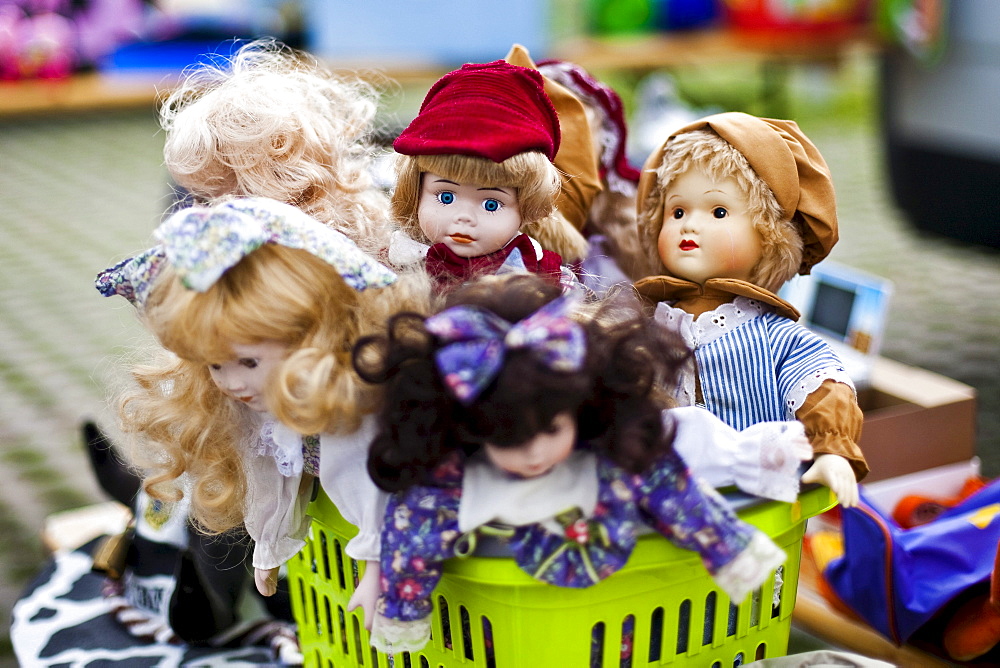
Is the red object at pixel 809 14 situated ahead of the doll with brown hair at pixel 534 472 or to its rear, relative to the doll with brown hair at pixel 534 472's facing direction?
to the rear

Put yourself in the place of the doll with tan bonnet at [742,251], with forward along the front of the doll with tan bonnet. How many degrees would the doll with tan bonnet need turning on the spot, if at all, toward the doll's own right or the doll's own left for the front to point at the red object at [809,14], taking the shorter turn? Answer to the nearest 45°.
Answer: approximately 135° to the doll's own right

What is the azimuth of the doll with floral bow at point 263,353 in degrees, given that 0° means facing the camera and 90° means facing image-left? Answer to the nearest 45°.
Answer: approximately 45°

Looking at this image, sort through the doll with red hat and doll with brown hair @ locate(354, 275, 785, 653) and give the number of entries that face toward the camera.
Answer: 2

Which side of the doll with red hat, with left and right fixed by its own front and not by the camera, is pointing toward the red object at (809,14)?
back

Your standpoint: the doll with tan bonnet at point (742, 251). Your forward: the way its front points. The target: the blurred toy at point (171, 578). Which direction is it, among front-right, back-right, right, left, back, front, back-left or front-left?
front-right

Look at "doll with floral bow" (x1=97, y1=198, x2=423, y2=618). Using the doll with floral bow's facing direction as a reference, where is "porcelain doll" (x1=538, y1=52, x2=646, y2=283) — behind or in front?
behind
